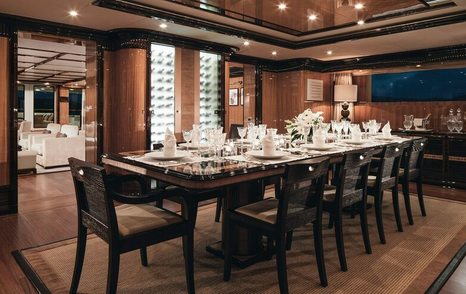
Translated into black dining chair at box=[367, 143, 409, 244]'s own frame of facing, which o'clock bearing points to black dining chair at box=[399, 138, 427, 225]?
black dining chair at box=[399, 138, 427, 225] is roughly at 2 o'clock from black dining chair at box=[367, 143, 409, 244].

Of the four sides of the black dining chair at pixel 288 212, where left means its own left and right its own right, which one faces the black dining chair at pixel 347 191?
right

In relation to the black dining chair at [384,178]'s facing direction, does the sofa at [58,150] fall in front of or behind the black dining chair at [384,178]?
in front

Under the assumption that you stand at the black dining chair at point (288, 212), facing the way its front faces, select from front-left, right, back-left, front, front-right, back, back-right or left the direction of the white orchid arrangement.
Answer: front-right

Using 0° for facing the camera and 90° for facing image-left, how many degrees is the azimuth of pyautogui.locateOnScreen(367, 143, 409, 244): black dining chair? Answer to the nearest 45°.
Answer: approximately 135°

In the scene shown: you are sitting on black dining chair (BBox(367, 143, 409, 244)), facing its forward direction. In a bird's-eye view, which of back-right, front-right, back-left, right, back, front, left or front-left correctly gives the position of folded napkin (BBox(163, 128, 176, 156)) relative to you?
left

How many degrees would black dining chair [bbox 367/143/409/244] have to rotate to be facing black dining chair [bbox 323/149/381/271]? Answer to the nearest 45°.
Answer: approximately 135° to its left

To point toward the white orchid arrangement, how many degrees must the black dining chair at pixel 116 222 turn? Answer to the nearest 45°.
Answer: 0° — it already faces it

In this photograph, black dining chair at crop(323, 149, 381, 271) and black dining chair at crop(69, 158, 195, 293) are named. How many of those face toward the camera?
0

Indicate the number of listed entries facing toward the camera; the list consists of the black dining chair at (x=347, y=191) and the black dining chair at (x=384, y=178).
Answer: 0
